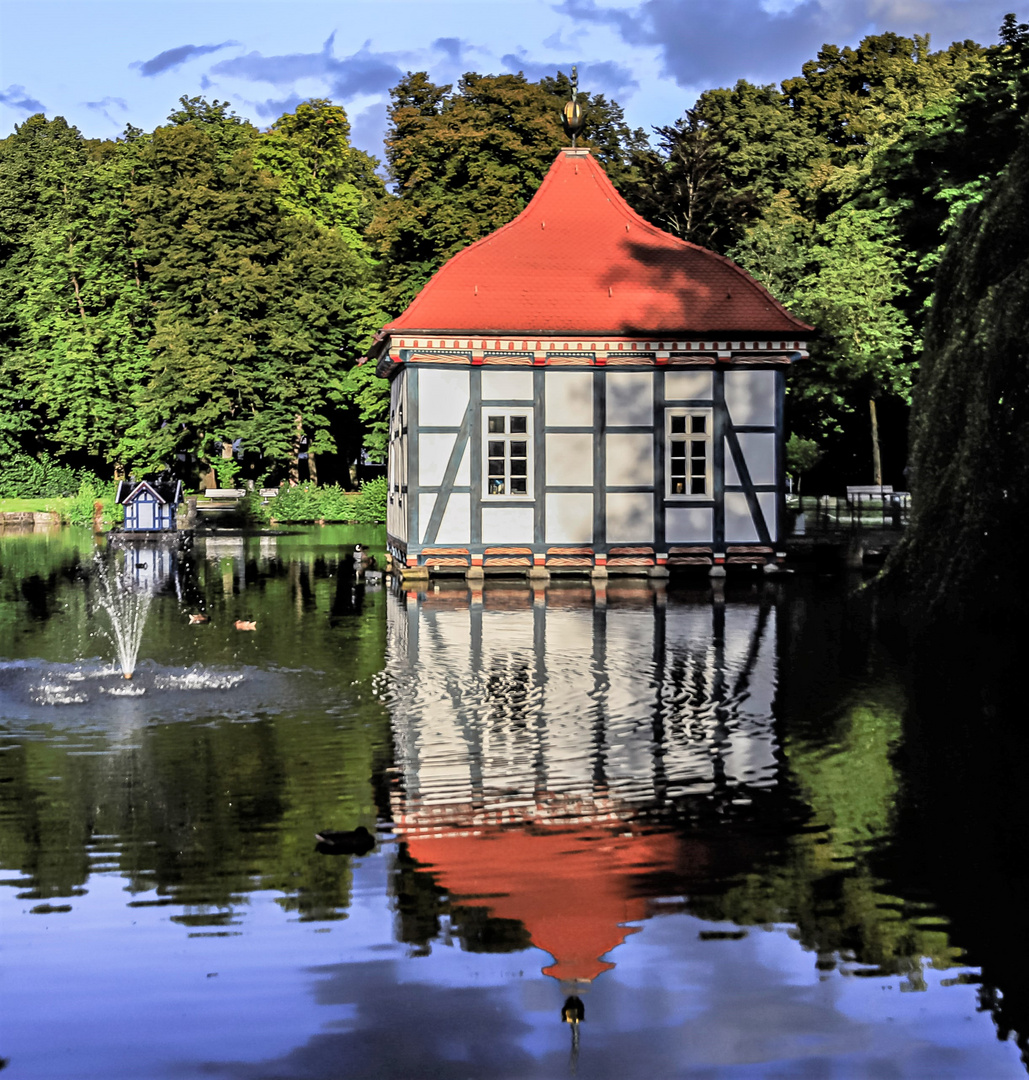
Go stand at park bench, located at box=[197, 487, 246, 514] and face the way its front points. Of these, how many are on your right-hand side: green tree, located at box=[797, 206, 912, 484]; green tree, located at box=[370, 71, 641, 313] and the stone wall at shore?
1

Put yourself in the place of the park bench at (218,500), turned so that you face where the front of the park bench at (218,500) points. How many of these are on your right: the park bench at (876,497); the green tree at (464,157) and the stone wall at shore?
1

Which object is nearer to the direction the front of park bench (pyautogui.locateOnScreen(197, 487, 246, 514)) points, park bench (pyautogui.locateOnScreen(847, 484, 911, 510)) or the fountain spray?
the fountain spray

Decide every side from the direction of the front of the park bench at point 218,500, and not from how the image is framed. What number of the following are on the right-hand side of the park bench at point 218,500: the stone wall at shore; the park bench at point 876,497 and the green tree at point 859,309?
1

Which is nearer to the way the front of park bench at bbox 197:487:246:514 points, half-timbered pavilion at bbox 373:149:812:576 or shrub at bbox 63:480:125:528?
the half-timbered pavilion

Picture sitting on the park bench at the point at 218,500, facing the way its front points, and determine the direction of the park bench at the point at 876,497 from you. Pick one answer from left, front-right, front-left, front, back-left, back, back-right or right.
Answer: front-left

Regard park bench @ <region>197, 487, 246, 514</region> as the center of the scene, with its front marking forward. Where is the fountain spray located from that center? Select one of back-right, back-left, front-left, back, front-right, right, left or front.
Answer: front

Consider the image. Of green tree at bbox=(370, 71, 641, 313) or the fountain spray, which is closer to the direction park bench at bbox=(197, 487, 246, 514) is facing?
the fountain spray

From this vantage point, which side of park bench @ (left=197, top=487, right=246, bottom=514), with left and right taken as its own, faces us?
front

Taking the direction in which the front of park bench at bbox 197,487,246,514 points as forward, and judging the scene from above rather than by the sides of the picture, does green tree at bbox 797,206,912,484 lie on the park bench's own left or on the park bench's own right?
on the park bench's own left

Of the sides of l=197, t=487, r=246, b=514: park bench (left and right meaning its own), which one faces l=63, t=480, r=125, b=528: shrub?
right

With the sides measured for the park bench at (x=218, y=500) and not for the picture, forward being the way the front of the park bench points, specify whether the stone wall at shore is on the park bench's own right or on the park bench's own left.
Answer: on the park bench's own right

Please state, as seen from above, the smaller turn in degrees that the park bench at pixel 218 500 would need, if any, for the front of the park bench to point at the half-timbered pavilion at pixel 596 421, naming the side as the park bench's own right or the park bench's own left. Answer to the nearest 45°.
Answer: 0° — it already faces it

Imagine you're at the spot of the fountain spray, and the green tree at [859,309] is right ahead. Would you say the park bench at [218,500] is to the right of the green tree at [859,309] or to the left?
left
